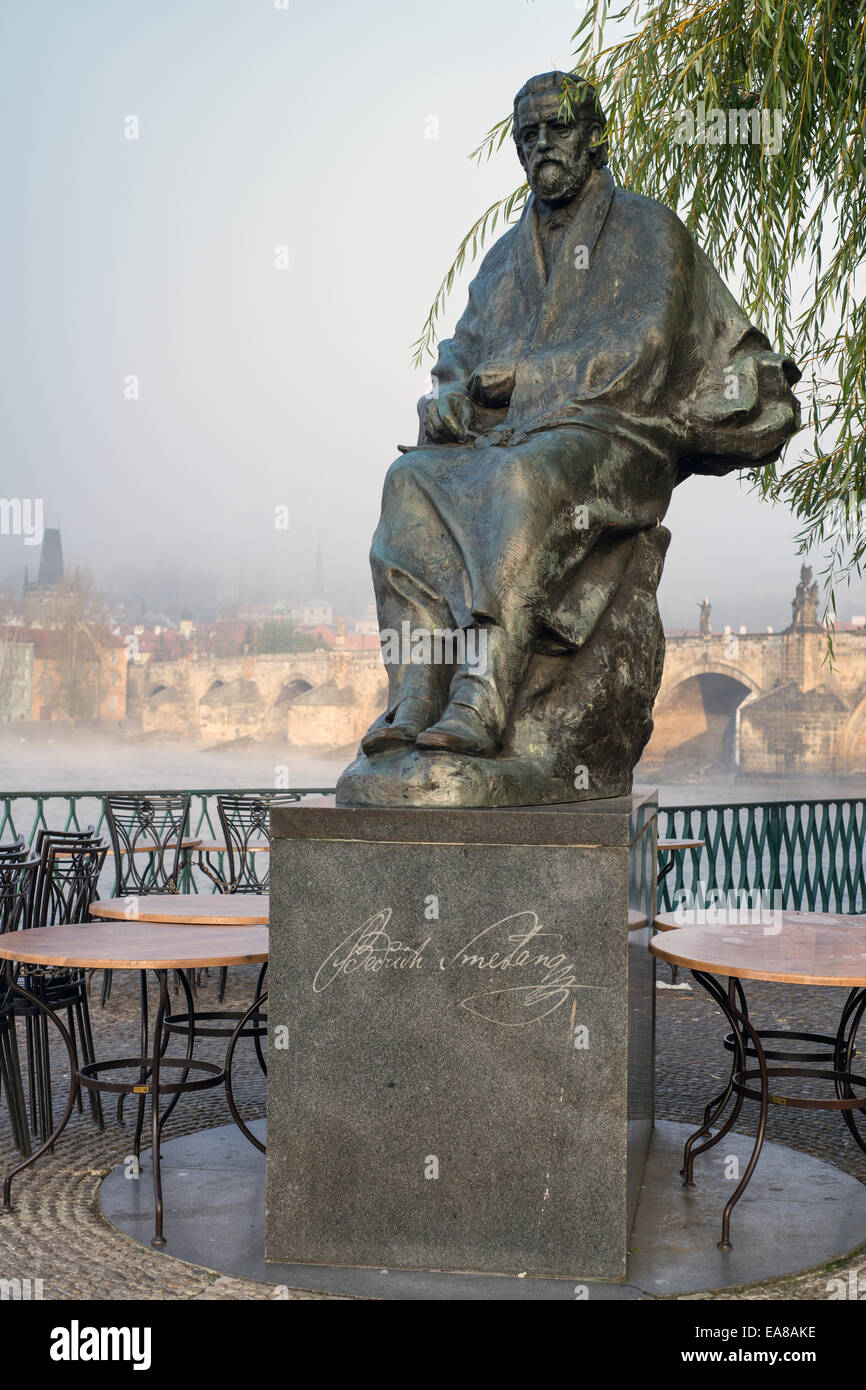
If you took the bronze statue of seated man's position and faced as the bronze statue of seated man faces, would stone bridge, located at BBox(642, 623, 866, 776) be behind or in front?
behind

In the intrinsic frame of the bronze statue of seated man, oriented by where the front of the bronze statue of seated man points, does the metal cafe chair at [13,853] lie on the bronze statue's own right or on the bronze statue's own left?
on the bronze statue's own right

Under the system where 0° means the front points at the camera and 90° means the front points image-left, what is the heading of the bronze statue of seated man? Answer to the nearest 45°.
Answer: approximately 45°

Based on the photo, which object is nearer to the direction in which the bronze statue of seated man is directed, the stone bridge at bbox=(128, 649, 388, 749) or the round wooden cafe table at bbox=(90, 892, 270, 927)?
the round wooden cafe table

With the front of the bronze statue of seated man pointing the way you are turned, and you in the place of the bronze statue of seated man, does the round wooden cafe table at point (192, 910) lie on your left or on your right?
on your right

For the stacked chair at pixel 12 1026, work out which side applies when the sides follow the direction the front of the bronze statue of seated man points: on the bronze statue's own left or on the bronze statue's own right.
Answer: on the bronze statue's own right

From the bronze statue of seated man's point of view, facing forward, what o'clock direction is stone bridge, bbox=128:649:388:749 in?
The stone bridge is roughly at 4 o'clock from the bronze statue of seated man.
